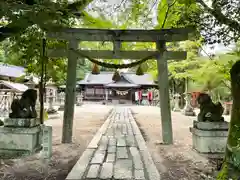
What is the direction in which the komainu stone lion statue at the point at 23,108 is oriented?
to the viewer's right

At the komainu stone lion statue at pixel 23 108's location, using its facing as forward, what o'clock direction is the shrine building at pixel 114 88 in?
The shrine building is roughly at 10 o'clock from the komainu stone lion statue.

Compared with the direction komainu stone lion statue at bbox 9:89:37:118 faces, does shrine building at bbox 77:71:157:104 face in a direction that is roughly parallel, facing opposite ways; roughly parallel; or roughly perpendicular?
roughly perpendicular

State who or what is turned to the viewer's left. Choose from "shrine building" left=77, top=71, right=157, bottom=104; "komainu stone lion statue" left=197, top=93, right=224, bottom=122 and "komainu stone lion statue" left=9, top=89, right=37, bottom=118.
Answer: "komainu stone lion statue" left=197, top=93, right=224, bottom=122

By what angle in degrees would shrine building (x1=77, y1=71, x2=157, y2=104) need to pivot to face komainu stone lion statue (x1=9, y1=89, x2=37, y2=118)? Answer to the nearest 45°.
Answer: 0° — it already faces it

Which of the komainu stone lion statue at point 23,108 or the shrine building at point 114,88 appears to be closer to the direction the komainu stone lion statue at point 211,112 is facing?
the komainu stone lion statue

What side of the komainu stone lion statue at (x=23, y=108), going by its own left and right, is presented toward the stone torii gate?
front

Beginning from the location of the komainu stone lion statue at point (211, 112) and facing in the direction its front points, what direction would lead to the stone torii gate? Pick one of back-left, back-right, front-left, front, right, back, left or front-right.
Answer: front

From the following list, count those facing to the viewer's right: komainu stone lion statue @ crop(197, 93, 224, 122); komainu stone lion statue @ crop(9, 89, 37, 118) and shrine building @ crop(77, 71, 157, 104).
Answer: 1

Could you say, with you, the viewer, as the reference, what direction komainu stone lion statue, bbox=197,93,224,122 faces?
facing to the left of the viewer

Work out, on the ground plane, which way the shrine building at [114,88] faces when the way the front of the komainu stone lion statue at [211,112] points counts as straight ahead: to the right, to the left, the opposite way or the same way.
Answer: to the left

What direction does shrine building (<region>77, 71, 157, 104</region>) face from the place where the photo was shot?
facing the viewer

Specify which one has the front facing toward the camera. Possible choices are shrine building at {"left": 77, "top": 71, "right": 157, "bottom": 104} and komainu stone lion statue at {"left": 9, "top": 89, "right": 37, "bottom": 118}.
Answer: the shrine building

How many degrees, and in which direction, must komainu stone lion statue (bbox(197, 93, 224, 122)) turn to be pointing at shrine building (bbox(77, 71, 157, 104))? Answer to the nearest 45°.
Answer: approximately 45° to its right
